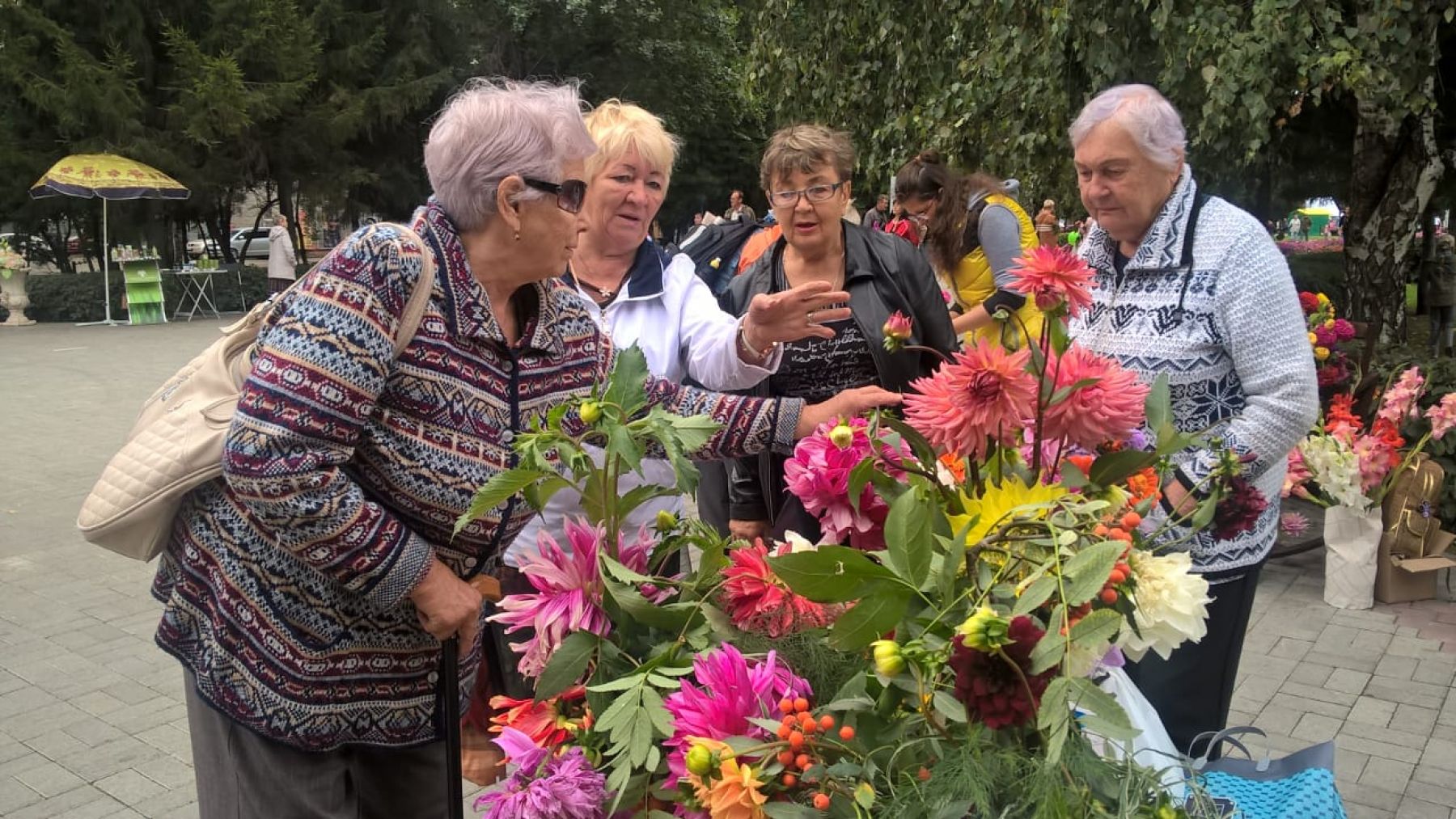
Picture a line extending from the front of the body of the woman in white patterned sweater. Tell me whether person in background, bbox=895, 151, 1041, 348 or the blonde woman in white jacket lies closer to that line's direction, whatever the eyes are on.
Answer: the blonde woman in white jacket

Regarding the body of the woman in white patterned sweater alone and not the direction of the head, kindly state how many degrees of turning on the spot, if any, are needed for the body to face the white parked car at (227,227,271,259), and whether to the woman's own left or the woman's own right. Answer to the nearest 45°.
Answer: approximately 90° to the woman's own right

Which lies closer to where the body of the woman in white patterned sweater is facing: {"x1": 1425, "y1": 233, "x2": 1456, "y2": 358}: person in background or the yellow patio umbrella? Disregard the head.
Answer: the yellow patio umbrella

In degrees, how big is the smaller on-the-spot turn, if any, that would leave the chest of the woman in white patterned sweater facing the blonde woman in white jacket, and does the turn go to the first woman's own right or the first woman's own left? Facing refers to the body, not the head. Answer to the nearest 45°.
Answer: approximately 45° to the first woman's own right

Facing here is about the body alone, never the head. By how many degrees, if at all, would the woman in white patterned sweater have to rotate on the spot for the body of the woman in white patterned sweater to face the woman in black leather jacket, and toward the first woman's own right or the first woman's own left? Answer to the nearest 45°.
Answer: approximately 45° to the first woman's own right

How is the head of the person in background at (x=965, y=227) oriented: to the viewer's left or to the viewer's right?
to the viewer's left

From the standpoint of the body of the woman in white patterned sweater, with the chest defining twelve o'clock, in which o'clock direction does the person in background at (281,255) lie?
The person in background is roughly at 3 o'clock from the woman in white patterned sweater.

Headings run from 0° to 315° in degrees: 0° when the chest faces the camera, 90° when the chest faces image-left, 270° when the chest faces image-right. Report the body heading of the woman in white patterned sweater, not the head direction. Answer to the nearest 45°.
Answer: approximately 45°

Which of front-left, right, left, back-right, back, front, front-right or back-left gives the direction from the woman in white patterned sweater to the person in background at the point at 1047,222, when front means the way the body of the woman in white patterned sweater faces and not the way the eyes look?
back-right
